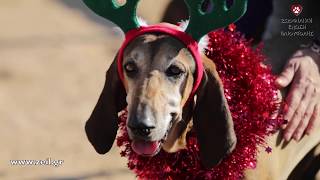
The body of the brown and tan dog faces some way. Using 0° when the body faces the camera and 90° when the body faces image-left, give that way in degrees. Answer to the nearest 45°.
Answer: approximately 45°
